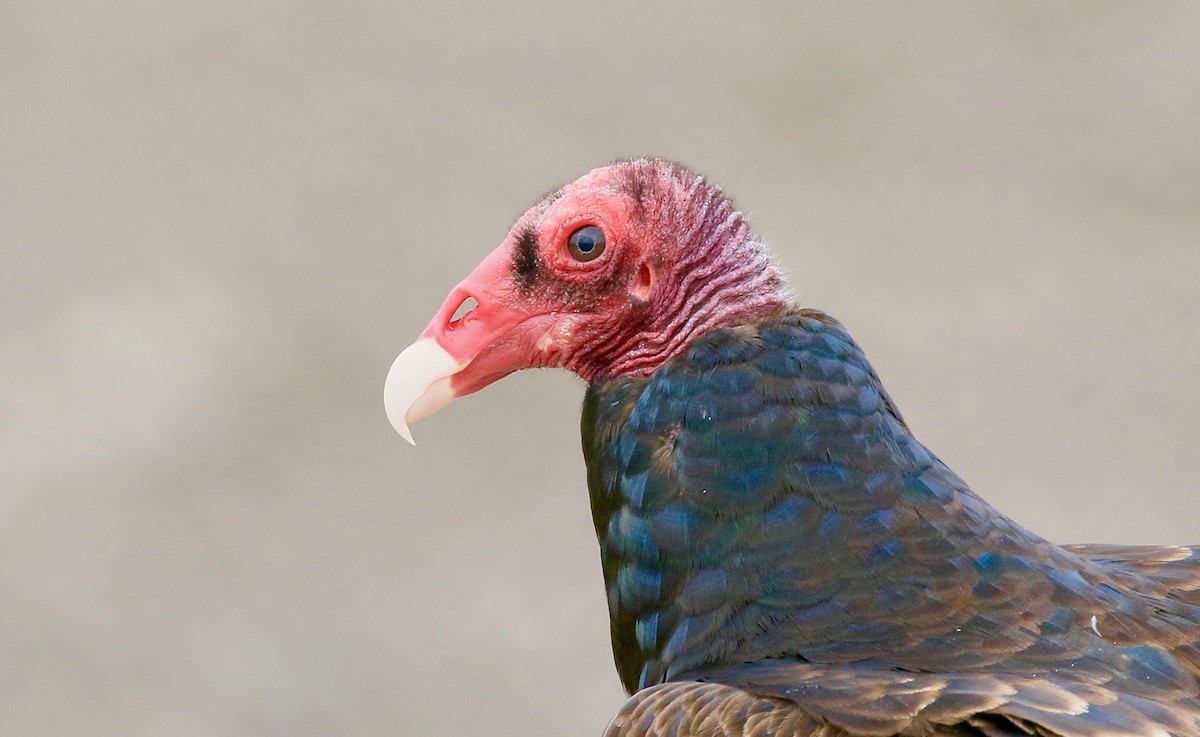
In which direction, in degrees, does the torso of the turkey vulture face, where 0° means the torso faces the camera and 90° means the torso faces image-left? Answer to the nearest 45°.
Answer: approximately 90°
